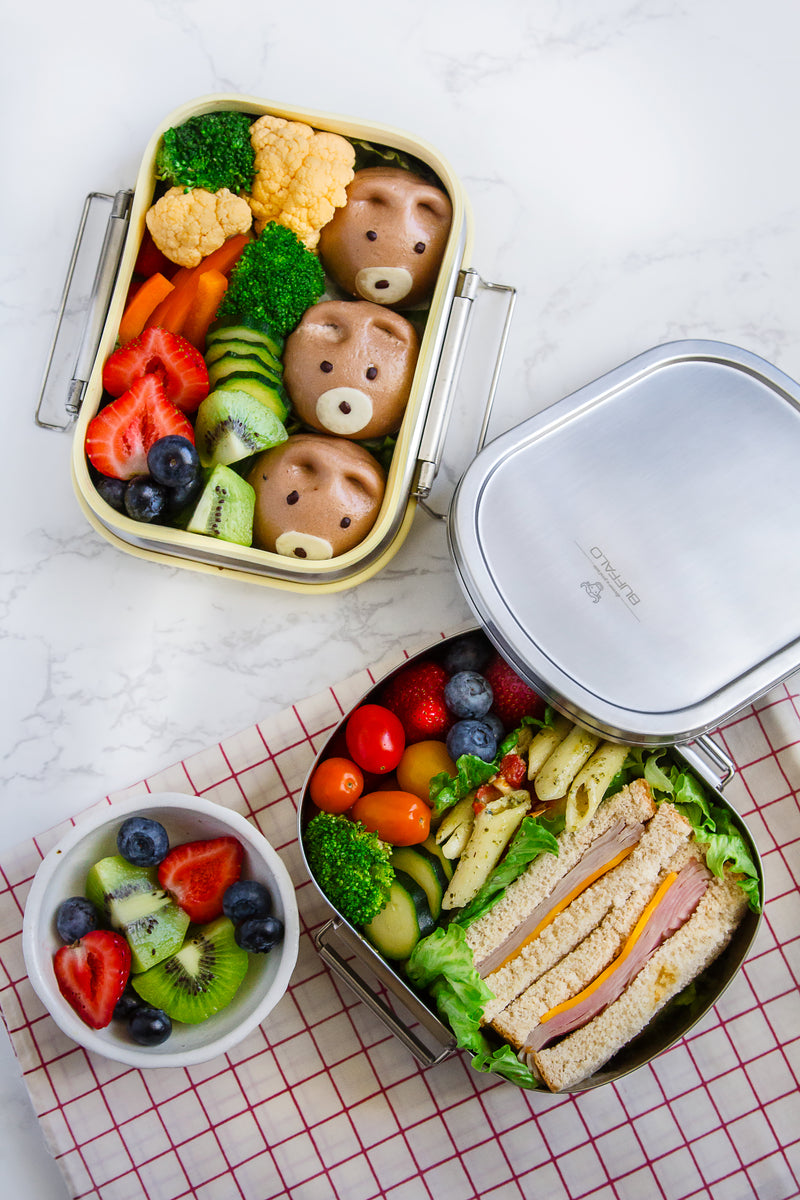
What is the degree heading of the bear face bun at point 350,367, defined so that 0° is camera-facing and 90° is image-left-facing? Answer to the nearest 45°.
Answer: approximately 0°

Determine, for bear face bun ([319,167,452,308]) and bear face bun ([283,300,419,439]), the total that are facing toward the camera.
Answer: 2

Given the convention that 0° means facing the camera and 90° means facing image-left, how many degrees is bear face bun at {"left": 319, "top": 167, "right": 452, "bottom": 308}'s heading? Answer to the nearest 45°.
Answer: approximately 0°
